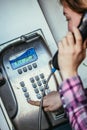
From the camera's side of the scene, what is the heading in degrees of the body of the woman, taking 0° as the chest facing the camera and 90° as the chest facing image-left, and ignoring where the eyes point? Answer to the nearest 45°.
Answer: approximately 90°

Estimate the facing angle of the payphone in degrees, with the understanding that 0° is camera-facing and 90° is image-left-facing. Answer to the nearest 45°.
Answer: approximately 0°
